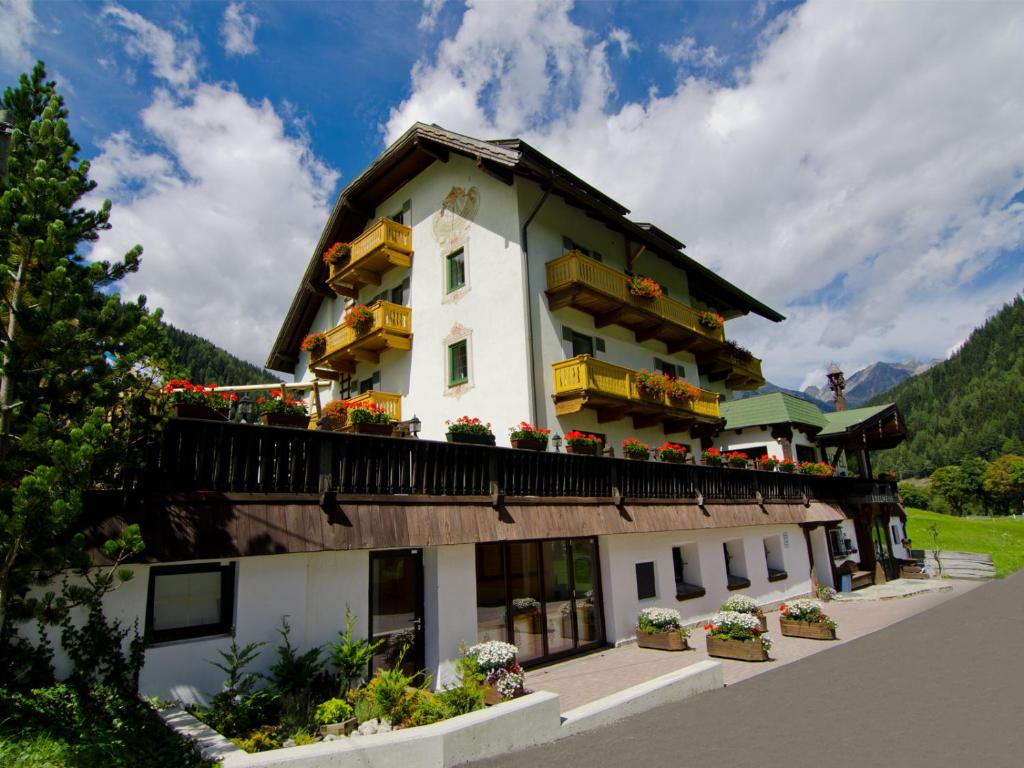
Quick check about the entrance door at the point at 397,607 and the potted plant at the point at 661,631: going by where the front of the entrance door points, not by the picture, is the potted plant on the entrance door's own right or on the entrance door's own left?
on the entrance door's own left

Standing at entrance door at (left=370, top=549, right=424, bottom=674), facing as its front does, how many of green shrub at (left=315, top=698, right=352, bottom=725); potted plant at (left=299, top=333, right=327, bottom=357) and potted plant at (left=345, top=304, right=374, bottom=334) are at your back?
2

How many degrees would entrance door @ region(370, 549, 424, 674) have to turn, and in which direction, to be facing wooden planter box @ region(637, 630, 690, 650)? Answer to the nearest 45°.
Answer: approximately 135° to its left

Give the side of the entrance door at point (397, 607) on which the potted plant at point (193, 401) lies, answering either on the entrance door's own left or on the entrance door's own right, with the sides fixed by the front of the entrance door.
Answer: on the entrance door's own right

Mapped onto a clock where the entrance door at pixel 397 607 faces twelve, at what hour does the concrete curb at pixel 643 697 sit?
The concrete curb is roughly at 10 o'clock from the entrance door.

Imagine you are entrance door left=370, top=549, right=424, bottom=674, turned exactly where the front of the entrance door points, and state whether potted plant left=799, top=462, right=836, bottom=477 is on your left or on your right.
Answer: on your left

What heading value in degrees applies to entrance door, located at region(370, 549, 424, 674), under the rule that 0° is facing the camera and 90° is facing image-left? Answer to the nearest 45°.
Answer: approximately 0°

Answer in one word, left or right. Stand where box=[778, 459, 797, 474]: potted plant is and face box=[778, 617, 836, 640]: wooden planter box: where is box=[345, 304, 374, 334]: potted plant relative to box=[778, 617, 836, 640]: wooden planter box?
right

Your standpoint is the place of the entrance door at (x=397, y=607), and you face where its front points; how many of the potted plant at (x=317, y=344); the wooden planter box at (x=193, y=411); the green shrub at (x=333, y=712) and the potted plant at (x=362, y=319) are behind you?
2

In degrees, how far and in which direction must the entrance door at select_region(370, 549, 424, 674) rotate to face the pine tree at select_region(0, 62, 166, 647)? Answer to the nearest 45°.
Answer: approximately 45° to its right

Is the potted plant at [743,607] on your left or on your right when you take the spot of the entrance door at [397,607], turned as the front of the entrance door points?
on your left

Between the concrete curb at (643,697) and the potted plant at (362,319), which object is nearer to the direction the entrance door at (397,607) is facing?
the concrete curb
